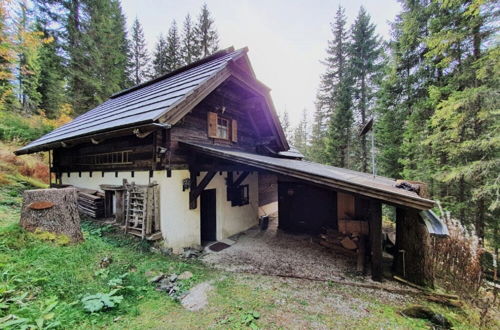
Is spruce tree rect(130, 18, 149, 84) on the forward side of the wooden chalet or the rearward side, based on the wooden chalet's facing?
on the rearward side

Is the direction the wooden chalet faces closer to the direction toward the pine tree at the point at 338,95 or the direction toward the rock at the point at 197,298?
the rock

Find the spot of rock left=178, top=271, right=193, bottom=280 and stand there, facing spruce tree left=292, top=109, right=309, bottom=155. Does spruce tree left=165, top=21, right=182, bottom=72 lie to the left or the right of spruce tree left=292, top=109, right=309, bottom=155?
left

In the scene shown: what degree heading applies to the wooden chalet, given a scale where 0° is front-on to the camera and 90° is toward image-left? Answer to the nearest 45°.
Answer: approximately 315°

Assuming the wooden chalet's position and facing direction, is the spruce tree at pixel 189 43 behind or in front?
behind

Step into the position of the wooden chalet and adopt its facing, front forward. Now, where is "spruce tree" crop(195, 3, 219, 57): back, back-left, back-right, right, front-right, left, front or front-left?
back-left

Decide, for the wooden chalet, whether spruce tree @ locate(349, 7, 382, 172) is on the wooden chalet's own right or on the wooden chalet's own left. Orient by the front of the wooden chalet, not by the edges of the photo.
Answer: on the wooden chalet's own left

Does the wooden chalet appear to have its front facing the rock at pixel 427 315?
yes

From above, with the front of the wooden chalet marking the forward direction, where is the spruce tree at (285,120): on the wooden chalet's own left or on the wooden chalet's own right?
on the wooden chalet's own left

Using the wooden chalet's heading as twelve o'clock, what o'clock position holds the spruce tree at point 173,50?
The spruce tree is roughly at 7 o'clock from the wooden chalet.
